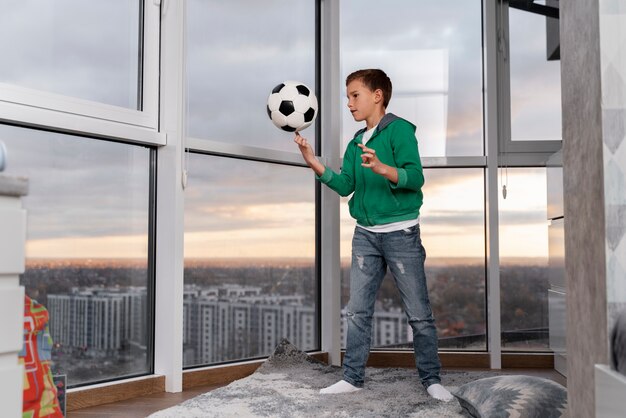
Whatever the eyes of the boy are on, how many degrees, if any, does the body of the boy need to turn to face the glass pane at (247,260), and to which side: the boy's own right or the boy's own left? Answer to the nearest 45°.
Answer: approximately 90° to the boy's own right

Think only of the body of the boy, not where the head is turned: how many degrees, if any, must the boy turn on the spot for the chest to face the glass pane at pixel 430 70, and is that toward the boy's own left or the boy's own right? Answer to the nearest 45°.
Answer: approximately 135° to the boy's own right

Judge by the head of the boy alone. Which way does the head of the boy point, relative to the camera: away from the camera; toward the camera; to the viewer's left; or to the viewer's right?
to the viewer's left

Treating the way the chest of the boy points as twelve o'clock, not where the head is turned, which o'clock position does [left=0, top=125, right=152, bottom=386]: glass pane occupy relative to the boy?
The glass pane is roughly at 1 o'clock from the boy.

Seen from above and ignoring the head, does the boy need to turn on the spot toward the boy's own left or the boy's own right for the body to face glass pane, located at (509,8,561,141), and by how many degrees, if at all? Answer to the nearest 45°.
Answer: approximately 180°

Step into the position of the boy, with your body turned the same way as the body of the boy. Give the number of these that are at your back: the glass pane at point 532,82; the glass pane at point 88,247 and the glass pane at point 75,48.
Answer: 1

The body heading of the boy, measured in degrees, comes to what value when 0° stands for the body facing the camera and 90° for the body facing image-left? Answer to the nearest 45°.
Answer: approximately 45°

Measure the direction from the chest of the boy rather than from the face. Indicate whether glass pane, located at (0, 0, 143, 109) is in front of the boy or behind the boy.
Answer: in front
